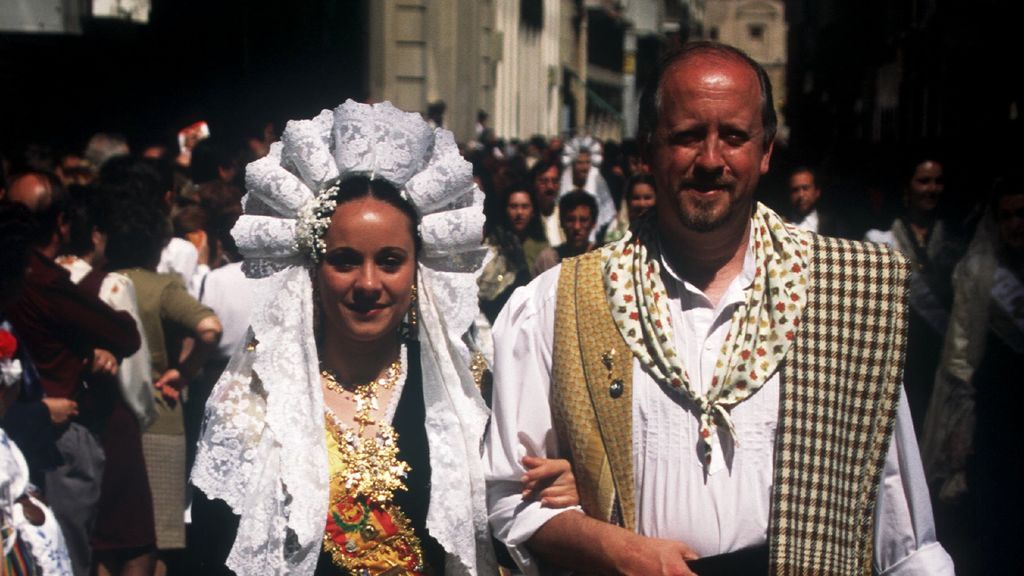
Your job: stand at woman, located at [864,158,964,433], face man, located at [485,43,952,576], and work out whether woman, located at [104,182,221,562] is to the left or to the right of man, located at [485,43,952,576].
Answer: right

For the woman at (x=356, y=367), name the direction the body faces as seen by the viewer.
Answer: toward the camera

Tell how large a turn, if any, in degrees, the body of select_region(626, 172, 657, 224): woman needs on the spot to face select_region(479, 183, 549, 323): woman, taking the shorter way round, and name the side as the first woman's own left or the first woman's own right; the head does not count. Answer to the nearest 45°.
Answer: approximately 45° to the first woman's own right

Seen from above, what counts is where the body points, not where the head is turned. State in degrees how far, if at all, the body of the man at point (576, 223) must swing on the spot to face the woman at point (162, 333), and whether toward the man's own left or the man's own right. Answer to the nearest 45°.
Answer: approximately 45° to the man's own right

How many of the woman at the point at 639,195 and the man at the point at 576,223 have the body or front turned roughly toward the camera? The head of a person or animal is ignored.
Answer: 2

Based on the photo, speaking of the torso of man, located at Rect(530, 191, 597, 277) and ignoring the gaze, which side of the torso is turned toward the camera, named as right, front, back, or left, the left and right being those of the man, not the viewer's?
front

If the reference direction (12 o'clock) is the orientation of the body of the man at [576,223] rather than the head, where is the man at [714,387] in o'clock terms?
the man at [714,387] is roughly at 12 o'clock from the man at [576,223].

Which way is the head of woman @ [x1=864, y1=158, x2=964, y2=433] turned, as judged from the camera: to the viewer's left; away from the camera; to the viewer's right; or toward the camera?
toward the camera

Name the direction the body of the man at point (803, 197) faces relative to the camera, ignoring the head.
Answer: toward the camera

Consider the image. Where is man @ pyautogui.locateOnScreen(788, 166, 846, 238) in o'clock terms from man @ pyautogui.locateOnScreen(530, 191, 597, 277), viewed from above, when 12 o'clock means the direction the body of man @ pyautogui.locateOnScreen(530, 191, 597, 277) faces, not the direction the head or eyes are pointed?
man @ pyautogui.locateOnScreen(788, 166, 846, 238) is roughly at 9 o'clock from man @ pyautogui.locateOnScreen(530, 191, 597, 277).

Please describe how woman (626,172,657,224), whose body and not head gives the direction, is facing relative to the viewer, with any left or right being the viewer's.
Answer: facing the viewer

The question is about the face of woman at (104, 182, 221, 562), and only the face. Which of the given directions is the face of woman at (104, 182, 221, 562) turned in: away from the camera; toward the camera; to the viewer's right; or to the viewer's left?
away from the camera

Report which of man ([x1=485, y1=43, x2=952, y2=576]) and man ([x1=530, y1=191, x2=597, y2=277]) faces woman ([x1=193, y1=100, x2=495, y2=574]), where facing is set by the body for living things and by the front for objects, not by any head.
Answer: man ([x1=530, y1=191, x2=597, y2=277])

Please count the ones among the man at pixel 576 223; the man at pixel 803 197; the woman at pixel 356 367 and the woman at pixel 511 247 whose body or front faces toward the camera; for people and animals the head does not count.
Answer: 4

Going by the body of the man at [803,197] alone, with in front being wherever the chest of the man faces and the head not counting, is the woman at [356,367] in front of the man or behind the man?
in front

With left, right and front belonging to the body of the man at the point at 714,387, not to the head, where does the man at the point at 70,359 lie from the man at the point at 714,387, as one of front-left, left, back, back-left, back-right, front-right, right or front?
back-right
